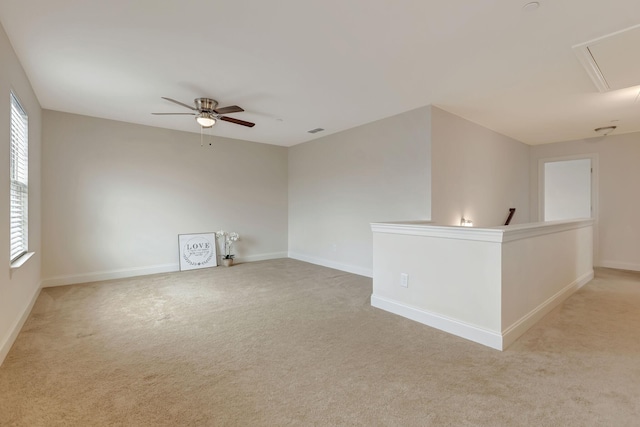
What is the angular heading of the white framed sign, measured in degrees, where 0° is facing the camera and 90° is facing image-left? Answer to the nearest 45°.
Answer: approximately 0°

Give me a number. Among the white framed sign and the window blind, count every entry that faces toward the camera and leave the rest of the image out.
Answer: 1

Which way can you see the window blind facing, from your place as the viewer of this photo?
facing to the right of the viewer

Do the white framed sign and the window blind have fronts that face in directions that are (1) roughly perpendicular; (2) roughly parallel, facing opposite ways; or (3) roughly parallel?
roughly perpendicular

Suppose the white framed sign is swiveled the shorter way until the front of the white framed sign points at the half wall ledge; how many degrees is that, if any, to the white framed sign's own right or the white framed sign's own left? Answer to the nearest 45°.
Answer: approximately 45° to the white framed sign's own left
